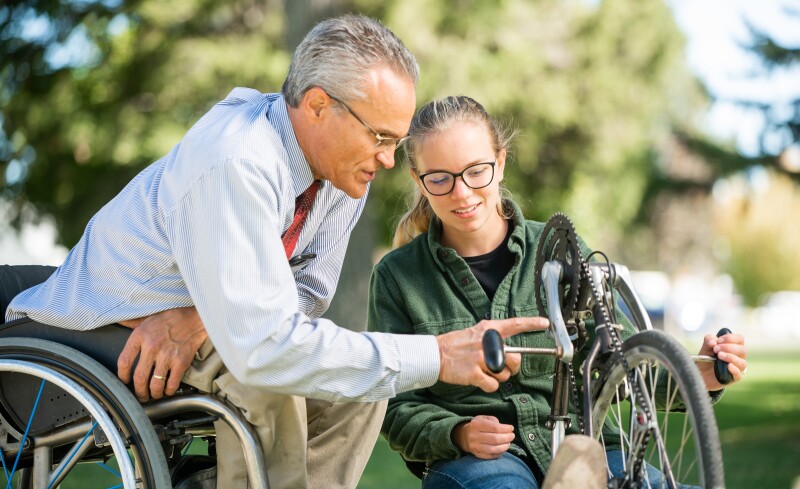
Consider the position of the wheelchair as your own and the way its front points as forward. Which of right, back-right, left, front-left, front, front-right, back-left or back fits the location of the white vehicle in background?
front-left

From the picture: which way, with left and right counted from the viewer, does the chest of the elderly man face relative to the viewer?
facing the viewer and to the right of the viewer

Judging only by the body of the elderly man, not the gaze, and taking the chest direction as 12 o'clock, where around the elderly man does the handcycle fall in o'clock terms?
The handcycle is roughly at 11 o'clock from the elderly man.

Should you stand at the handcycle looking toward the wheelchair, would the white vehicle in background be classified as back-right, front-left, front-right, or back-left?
back-right

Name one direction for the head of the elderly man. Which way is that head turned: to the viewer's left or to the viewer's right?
to the viewer's right

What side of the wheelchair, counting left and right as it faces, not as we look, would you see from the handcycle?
front

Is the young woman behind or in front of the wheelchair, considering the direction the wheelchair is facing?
in front

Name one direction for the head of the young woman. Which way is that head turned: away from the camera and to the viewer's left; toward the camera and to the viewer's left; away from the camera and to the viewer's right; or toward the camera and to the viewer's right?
toward the camera and to the viewer's right

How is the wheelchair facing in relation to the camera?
to the viewer's right

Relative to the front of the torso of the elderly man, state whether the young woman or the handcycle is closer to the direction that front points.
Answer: the handcycle
